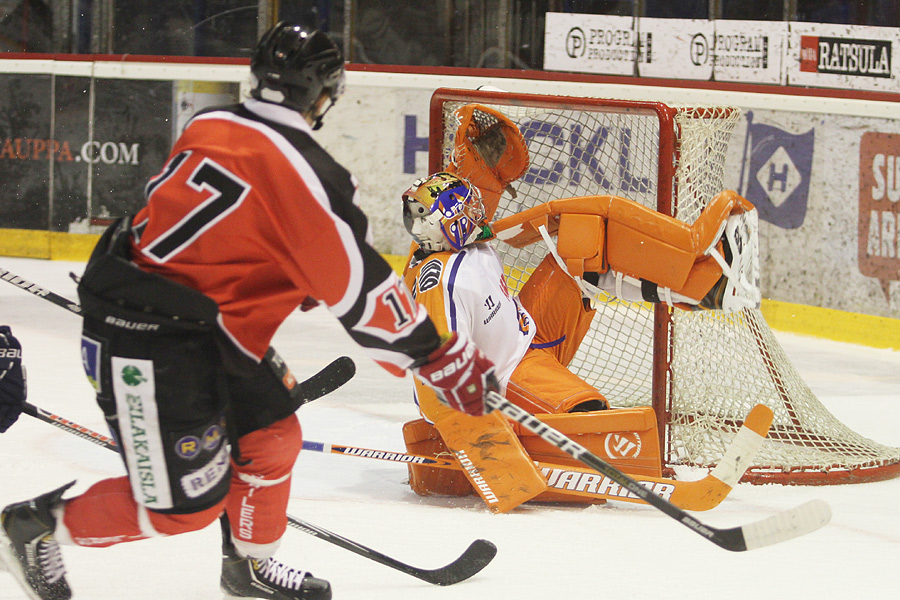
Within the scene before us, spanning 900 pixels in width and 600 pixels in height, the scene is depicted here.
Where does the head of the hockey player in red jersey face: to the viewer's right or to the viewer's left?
to the viewer's right

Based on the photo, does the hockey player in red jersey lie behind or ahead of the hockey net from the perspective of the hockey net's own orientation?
ahead

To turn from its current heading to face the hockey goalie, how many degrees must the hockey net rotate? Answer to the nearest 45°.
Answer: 0° — it already faces them

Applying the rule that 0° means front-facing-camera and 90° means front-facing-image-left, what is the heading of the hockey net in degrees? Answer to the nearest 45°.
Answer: approximately 45°
